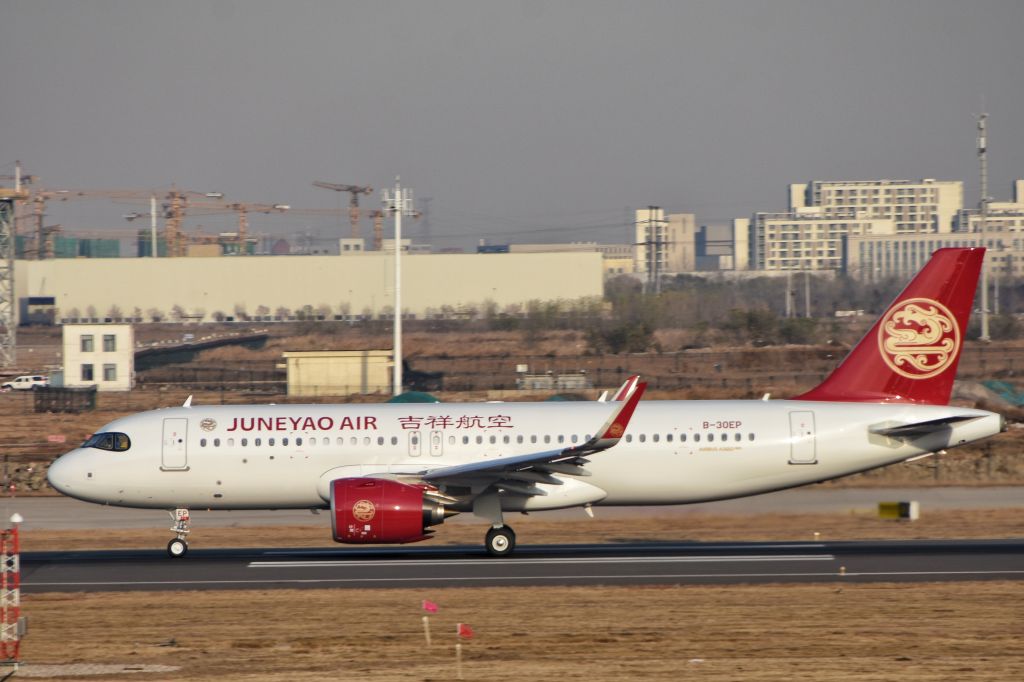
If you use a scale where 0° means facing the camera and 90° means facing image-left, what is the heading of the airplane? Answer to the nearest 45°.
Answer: approximately 90°
